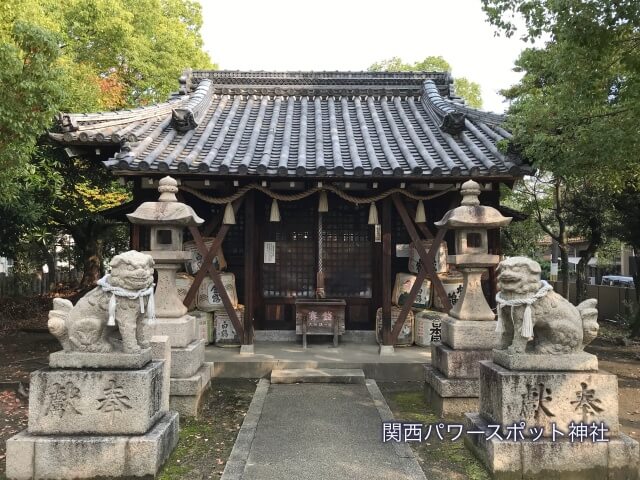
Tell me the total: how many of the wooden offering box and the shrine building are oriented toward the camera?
2

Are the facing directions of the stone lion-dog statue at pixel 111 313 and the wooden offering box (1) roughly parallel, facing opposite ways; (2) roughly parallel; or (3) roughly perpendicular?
roughly perpendicular

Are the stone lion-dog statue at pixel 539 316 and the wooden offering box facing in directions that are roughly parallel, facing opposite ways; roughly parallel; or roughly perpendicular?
roughly perpendicular

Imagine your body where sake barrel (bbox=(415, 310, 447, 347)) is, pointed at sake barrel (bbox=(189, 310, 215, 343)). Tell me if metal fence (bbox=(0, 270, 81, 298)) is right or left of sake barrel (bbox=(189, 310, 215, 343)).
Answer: right

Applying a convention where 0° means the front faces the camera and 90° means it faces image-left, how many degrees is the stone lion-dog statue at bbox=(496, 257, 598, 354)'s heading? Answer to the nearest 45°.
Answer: approximately 45°

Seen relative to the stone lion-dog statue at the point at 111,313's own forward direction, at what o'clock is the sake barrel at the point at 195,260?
The sake barrel is roughly at 8 o'clock from the stone lion-dog statue.

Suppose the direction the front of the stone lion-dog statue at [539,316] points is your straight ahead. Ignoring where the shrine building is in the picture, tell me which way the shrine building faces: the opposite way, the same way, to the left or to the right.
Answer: to the left

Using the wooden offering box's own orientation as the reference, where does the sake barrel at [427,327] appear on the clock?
The sake barrel is roughly at 9 o'clock from the wooden offering box.
